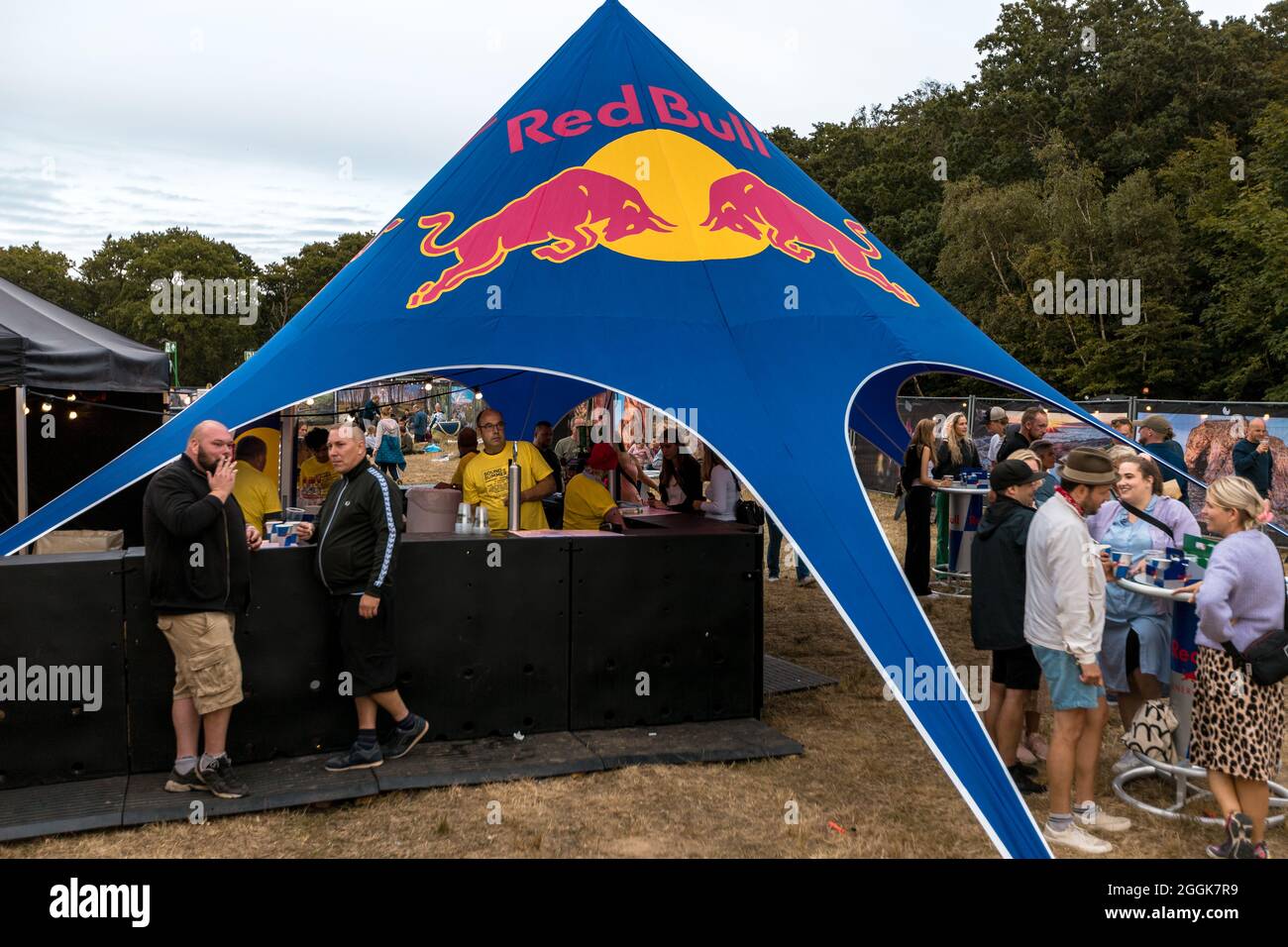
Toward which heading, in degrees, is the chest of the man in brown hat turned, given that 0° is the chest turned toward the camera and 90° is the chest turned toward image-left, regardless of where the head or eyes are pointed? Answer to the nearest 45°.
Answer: approximately 270°

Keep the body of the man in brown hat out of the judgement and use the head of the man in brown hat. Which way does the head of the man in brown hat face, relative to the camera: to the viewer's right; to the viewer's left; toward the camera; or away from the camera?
to the viewer's right

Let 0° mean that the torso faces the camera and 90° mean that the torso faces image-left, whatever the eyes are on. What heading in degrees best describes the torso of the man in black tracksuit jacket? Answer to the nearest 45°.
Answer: approximately 45°
